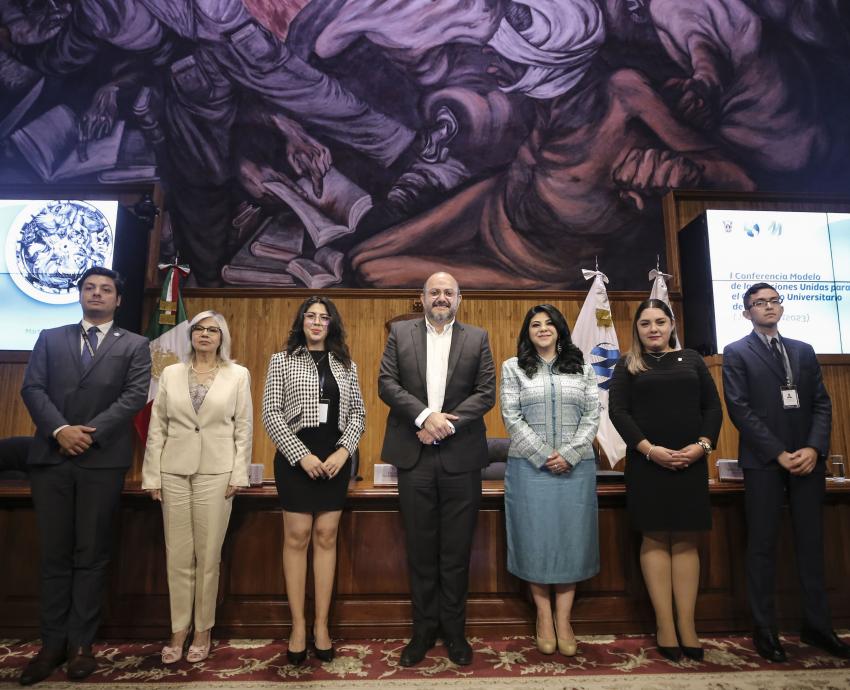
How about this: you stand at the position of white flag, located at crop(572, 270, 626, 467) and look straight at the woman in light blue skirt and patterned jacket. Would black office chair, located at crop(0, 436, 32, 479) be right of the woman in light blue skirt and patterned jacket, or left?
right

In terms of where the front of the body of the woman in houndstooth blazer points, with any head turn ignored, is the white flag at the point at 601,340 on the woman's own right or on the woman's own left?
on the woman's own left

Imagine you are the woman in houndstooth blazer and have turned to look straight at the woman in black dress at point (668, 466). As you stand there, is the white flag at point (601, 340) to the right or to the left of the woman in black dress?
left

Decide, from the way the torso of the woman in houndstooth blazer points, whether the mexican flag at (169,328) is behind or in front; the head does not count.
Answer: behind

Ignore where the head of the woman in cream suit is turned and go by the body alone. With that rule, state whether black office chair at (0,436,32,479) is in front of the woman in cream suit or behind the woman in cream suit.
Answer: behind

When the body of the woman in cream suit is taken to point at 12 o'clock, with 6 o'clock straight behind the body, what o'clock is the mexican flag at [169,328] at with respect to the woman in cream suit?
The mexican flag is roughly at 6 o'clock from the woman in cream suit.

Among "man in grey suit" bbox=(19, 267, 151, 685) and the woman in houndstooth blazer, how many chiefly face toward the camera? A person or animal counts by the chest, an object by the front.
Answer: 2
